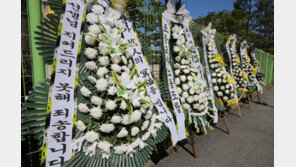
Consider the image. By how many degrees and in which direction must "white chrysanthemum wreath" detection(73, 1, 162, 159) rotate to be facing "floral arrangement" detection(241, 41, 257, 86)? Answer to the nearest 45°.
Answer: approximately 90° to its left

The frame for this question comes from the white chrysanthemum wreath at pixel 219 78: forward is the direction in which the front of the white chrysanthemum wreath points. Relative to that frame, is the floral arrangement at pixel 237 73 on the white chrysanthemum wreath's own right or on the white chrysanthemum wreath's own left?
on the white chrysanthemum wreath's own left

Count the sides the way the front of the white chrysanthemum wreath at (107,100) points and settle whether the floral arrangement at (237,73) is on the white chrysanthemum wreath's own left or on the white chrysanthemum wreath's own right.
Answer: on the white chrysanthemum wreath's own left

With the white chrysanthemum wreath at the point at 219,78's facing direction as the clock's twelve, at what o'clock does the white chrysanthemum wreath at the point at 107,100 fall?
the white chrysanthemum wreath at the point at 107,100 is roughly at 2 o'clock from the white chrysanthemum wreath at the point at 219,78.
